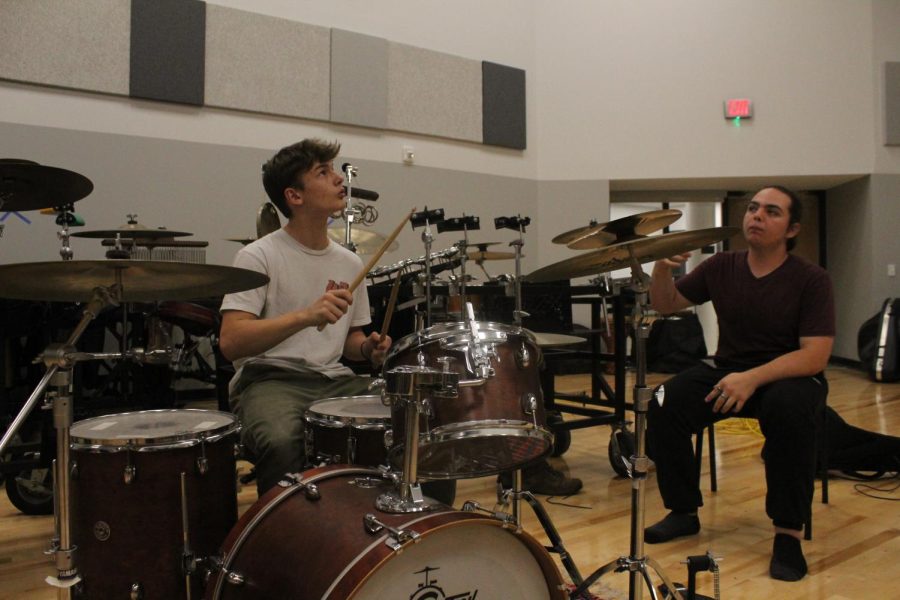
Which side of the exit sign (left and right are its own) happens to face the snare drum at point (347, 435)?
front

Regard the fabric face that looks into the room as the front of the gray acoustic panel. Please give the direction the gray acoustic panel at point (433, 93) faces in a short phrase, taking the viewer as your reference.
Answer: facing the viewer and to the right of the viewer

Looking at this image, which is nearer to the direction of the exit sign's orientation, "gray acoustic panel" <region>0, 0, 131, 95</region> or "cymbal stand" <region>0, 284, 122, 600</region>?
the cymbal stand

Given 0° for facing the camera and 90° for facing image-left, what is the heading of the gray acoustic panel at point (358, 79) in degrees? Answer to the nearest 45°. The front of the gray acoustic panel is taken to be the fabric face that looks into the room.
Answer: approximately 315°

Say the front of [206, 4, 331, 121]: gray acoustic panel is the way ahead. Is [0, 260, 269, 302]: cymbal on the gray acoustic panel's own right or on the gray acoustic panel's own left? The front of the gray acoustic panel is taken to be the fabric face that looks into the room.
on the gray acoustic panel's own right

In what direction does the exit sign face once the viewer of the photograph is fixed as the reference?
facing the viewer

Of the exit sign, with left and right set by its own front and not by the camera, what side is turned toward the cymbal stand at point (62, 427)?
front

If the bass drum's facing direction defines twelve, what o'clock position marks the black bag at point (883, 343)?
The black bag is roughly at 9 o'clock from the bass drum.

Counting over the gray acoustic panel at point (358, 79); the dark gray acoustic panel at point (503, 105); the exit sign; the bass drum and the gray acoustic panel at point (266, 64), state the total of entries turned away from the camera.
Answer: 0

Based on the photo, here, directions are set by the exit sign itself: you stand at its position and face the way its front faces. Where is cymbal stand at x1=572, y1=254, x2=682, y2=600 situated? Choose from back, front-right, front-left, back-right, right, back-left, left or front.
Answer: front

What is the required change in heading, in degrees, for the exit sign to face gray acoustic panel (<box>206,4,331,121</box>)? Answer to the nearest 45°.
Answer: approximately 45° to its right

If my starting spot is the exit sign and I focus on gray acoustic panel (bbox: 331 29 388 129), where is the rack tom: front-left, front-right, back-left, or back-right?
front-left

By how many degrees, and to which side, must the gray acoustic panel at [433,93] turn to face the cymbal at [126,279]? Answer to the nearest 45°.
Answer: approximately 45° to its right

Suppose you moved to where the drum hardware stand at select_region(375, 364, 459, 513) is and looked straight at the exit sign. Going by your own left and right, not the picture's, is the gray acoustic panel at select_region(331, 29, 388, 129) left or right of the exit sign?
left

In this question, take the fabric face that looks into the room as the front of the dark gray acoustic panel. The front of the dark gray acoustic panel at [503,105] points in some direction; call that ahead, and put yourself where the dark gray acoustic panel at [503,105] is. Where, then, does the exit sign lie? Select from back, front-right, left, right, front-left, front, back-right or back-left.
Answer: front-left
